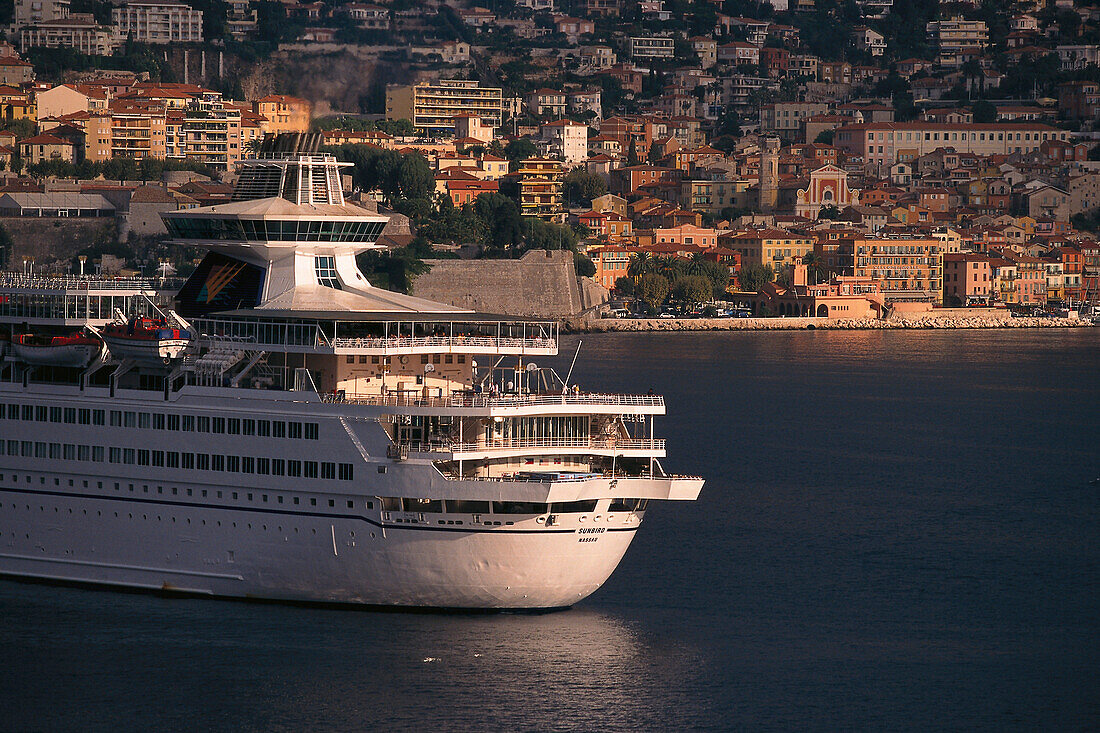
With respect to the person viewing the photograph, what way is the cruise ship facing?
facing away from the viewer and to the left of the viewer
